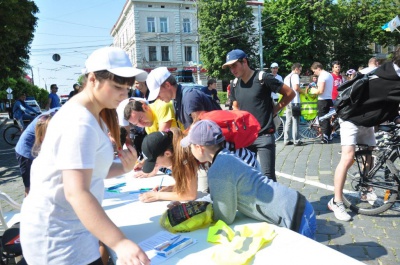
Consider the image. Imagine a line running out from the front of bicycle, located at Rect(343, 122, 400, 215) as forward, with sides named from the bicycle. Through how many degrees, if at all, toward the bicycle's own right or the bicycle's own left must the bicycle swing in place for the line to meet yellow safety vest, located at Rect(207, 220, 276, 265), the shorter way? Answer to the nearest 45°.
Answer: approximately 90° to the bicycle's own right

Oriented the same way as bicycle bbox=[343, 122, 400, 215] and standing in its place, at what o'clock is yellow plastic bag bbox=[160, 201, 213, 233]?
The yellow plastic bag is roughly at 4 o'clock from the bicycle.

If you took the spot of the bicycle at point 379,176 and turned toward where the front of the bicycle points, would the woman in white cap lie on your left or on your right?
on your right

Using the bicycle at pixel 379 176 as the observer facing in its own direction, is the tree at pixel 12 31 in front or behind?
behind

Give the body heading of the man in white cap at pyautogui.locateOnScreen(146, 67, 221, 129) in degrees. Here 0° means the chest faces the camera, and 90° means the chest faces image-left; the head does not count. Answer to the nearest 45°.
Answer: approximately 90°

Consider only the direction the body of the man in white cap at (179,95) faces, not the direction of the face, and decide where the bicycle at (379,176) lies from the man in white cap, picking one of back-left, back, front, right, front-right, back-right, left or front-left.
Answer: back

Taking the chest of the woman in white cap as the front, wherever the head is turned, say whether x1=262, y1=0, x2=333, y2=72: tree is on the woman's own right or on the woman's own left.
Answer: on the woman's own left

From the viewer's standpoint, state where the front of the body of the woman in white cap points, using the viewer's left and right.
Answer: facing to the right of the viewer

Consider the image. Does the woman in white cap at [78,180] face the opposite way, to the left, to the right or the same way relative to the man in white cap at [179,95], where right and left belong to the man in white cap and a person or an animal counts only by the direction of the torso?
the opposite way
